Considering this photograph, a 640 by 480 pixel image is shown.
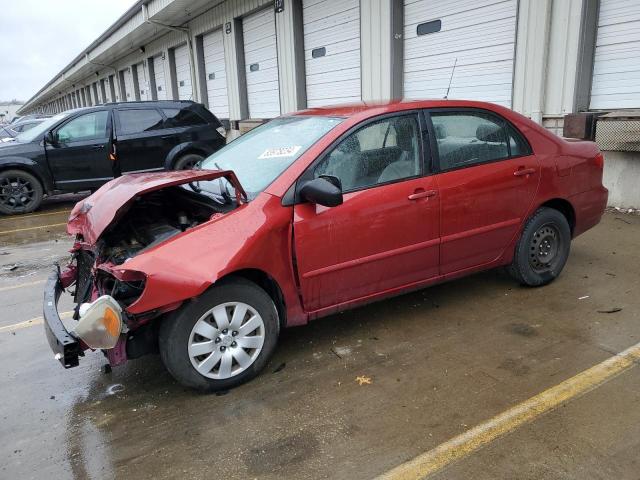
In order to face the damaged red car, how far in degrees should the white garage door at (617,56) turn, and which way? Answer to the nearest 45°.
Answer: approximately 45° to its left

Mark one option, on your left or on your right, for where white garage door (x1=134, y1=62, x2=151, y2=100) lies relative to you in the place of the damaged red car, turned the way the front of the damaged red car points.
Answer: on your right

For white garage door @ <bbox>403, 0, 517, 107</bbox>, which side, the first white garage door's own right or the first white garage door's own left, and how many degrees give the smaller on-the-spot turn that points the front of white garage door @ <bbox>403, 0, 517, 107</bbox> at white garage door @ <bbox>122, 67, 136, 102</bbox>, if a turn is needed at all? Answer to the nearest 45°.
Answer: approximately 90° to the first white garage door's own right

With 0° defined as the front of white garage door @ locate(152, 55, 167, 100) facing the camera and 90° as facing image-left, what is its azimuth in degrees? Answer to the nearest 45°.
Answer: approximately 45°

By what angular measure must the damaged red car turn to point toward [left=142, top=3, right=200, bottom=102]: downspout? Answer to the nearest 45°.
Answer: approximately 135° to its right

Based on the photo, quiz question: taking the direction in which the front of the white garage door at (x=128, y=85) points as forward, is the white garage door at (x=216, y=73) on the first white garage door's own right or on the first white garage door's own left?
on the first white garage door's own left

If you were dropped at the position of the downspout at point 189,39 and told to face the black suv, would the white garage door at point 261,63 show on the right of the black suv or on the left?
left

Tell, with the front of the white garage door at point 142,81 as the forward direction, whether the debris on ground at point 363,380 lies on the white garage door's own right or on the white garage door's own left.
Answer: on the white garage door's own left

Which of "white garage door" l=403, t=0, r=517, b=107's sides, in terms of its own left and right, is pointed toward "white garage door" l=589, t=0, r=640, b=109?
left

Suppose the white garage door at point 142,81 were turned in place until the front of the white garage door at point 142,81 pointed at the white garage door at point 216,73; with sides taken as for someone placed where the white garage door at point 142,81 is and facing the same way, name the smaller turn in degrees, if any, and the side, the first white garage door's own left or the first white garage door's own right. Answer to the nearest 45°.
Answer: approximately 45° to the first white garage door's own left

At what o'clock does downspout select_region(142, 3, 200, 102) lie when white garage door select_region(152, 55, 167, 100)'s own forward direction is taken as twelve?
The downspout is roughly at 10 o'clock from the white garage door.

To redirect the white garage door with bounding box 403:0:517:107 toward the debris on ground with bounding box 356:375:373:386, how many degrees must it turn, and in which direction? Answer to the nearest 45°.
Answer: approximately 45° to its left
